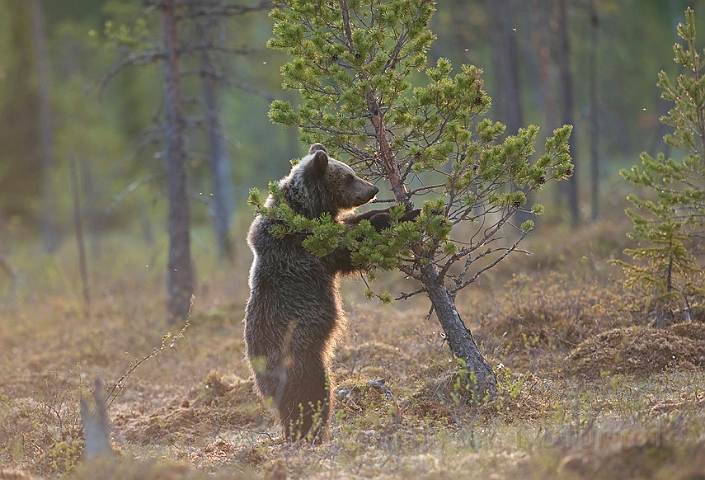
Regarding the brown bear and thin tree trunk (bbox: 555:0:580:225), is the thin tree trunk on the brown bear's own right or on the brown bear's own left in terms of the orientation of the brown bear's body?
on the brown bear's own left

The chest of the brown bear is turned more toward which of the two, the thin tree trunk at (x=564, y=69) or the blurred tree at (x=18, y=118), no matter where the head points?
the thin tree trunk

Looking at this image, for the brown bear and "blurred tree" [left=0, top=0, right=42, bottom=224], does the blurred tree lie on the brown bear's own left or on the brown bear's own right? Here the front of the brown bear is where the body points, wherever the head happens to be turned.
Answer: on the brown bear's own left

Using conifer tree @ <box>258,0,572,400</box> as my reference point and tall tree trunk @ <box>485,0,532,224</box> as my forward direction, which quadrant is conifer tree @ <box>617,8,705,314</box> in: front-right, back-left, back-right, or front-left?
front-right

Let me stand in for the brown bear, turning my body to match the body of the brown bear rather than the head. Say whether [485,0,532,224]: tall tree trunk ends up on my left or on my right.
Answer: on my left

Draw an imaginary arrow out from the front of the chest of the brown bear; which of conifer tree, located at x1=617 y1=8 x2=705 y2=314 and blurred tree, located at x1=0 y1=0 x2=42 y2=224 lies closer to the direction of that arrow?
the conifer tree

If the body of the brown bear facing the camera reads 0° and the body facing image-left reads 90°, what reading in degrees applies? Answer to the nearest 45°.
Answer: approximately 270°
